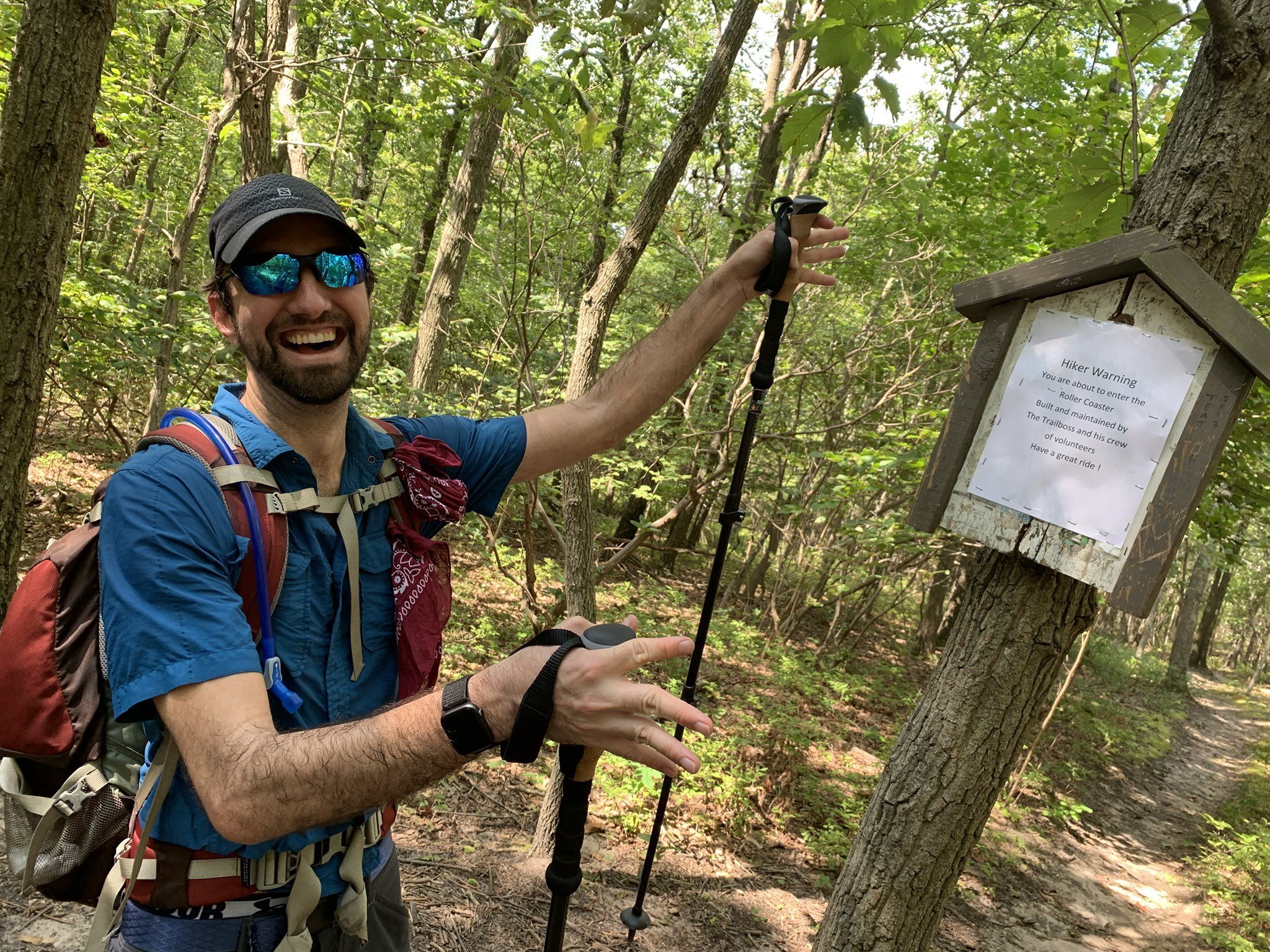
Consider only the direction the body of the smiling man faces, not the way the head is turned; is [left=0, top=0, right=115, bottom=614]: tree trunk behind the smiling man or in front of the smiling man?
behind

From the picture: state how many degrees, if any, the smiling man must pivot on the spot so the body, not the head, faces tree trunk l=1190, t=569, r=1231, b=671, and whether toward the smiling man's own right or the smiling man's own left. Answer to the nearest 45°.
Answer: approximately 90° to the smiling man's own left

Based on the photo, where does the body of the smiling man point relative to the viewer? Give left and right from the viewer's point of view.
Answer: facing the viewer and to the right of the viewer

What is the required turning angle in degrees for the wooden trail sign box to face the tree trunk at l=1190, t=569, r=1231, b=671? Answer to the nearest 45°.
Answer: approximately 180°

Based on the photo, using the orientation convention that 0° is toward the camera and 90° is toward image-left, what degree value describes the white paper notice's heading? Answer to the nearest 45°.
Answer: approximately 0°

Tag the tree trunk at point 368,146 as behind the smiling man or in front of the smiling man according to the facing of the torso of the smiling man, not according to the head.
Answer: behind

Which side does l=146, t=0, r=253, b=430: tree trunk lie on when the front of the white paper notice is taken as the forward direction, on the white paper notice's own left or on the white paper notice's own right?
on the white paper notice's own right

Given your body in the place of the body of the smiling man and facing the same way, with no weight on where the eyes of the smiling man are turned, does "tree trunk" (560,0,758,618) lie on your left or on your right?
on your left

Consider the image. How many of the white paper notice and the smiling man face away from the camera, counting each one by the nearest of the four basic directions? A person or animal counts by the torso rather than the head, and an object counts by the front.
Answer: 0

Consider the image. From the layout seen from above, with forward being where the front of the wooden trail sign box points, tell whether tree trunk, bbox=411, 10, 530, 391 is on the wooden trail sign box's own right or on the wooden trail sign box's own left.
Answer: on the wooden trail sign box's own right

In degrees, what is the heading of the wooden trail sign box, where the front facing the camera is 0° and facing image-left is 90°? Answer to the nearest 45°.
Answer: approximately 0°

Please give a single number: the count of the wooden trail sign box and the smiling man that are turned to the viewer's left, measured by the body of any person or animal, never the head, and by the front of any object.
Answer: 0
